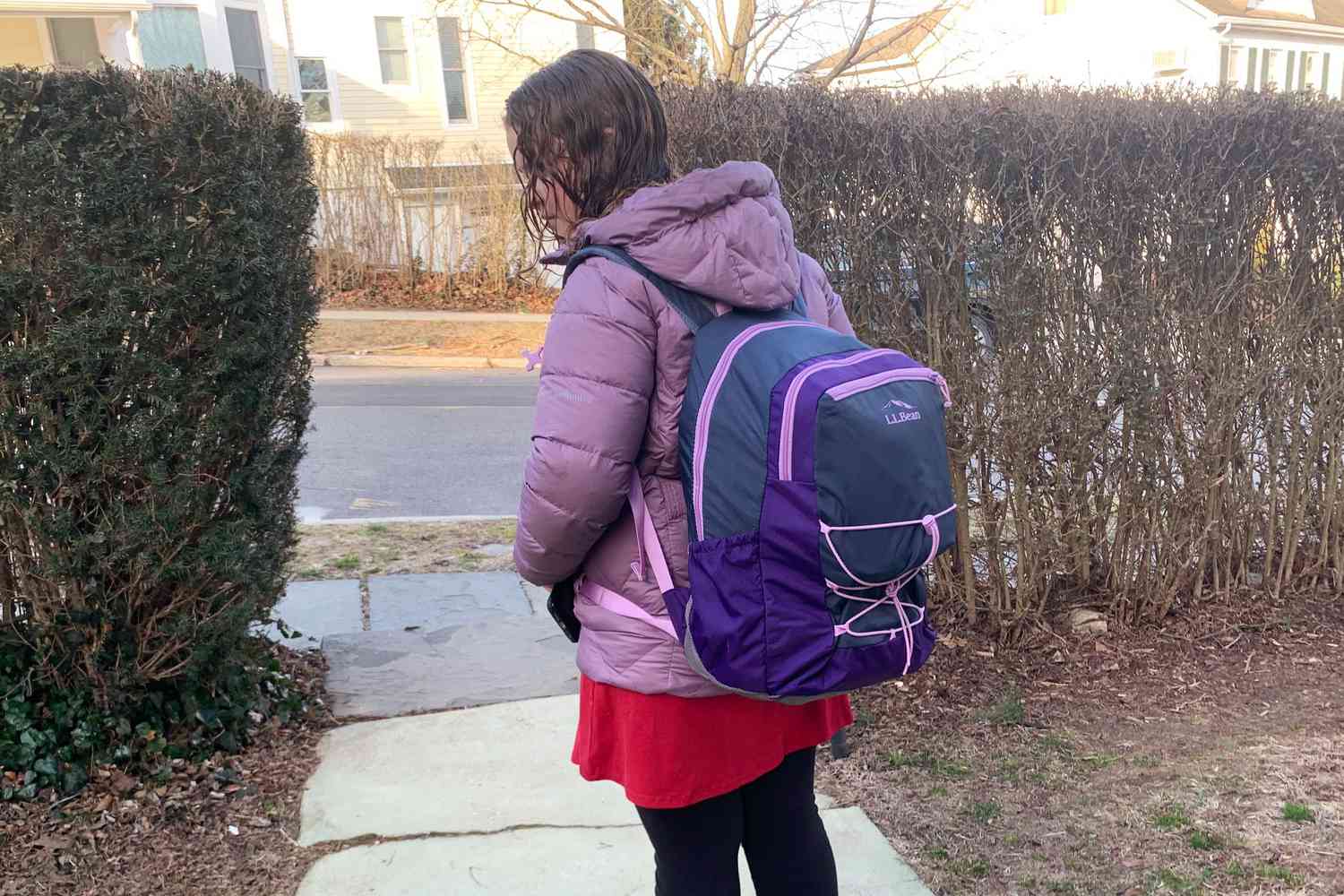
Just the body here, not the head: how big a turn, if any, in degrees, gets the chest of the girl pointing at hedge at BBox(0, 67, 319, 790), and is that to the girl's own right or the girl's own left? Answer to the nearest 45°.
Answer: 0° — they already face it

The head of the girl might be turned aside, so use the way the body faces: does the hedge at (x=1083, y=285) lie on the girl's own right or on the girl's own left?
on the girl's own right

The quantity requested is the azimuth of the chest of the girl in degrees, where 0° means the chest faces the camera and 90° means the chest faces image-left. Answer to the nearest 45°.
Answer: approximately 135°

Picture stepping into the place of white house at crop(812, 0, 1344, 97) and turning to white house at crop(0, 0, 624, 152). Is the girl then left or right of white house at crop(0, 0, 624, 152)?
left

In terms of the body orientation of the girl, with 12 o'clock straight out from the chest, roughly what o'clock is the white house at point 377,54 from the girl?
The white house is roughly at 1 o'clock from the girl.

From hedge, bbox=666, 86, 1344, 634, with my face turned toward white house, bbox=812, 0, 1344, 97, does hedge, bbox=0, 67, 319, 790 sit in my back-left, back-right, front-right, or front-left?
back-left

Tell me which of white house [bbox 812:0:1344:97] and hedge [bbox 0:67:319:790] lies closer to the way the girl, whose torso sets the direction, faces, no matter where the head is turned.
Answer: the hedge

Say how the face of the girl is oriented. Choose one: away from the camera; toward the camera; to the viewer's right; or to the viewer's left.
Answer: to the viewer's left

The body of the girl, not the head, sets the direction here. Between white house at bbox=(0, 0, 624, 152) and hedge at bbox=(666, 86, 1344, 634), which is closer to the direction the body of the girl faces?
the white house

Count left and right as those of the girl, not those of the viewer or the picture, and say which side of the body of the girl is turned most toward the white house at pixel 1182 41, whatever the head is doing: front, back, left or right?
right
